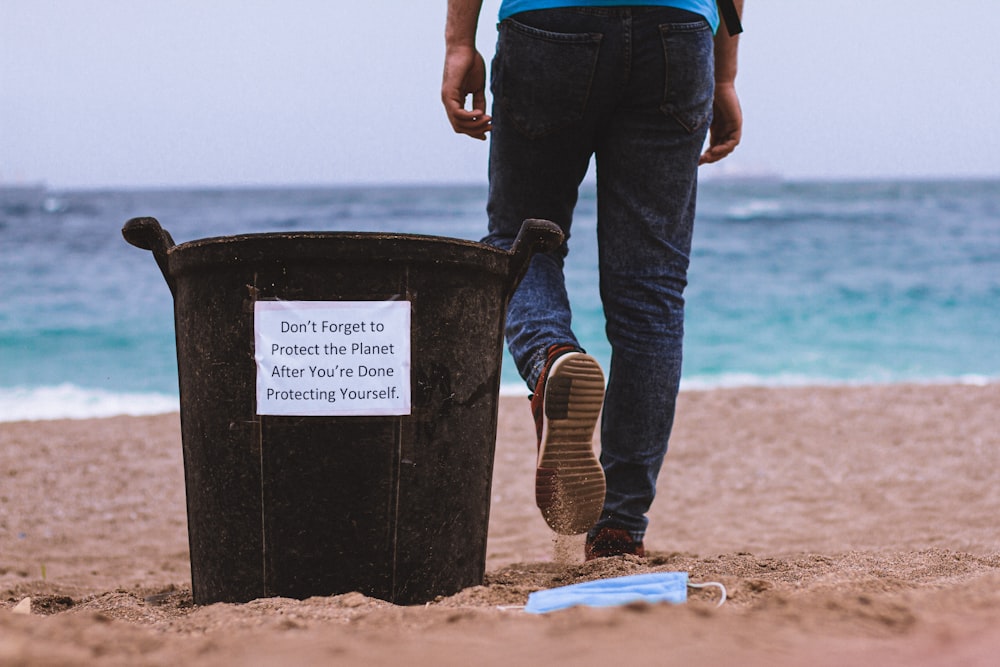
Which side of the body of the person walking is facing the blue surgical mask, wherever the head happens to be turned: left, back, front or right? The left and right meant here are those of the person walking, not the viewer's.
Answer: back

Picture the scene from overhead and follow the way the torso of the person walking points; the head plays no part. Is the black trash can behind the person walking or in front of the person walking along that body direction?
behind

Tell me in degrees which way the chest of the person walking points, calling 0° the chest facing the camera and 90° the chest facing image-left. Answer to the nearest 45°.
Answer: approximately 180°
